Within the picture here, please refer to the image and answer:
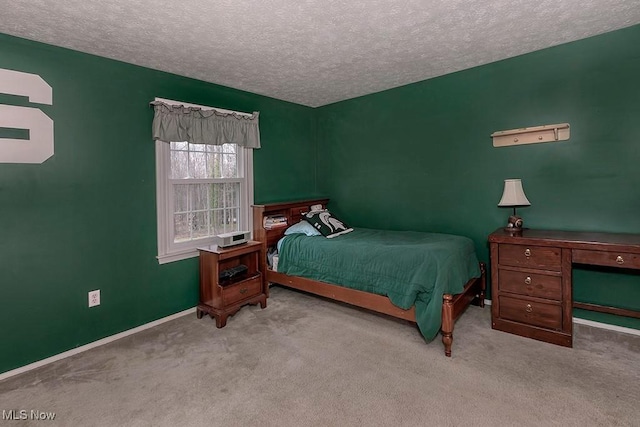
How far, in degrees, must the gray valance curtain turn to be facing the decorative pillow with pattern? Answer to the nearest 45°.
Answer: approximately 45° to its left

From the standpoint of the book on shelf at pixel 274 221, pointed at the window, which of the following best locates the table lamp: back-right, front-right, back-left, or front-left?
back-left

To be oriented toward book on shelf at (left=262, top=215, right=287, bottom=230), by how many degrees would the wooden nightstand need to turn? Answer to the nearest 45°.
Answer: approximately 90° to its left

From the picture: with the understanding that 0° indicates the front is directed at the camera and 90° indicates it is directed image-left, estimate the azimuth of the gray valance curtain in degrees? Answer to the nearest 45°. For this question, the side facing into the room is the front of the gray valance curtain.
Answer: approximately 315°

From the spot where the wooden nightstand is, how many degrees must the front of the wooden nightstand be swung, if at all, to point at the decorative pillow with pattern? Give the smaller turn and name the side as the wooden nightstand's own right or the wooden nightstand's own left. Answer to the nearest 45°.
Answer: approximately 45° to the wooden nightstand's own left

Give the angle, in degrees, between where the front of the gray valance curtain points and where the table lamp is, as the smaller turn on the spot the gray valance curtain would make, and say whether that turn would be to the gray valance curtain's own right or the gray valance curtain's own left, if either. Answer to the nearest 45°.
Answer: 0° — it already faces it

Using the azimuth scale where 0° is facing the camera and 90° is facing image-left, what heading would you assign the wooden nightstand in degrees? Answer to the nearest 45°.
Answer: approximately 315°

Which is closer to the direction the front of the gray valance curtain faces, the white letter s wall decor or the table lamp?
the table lamp
